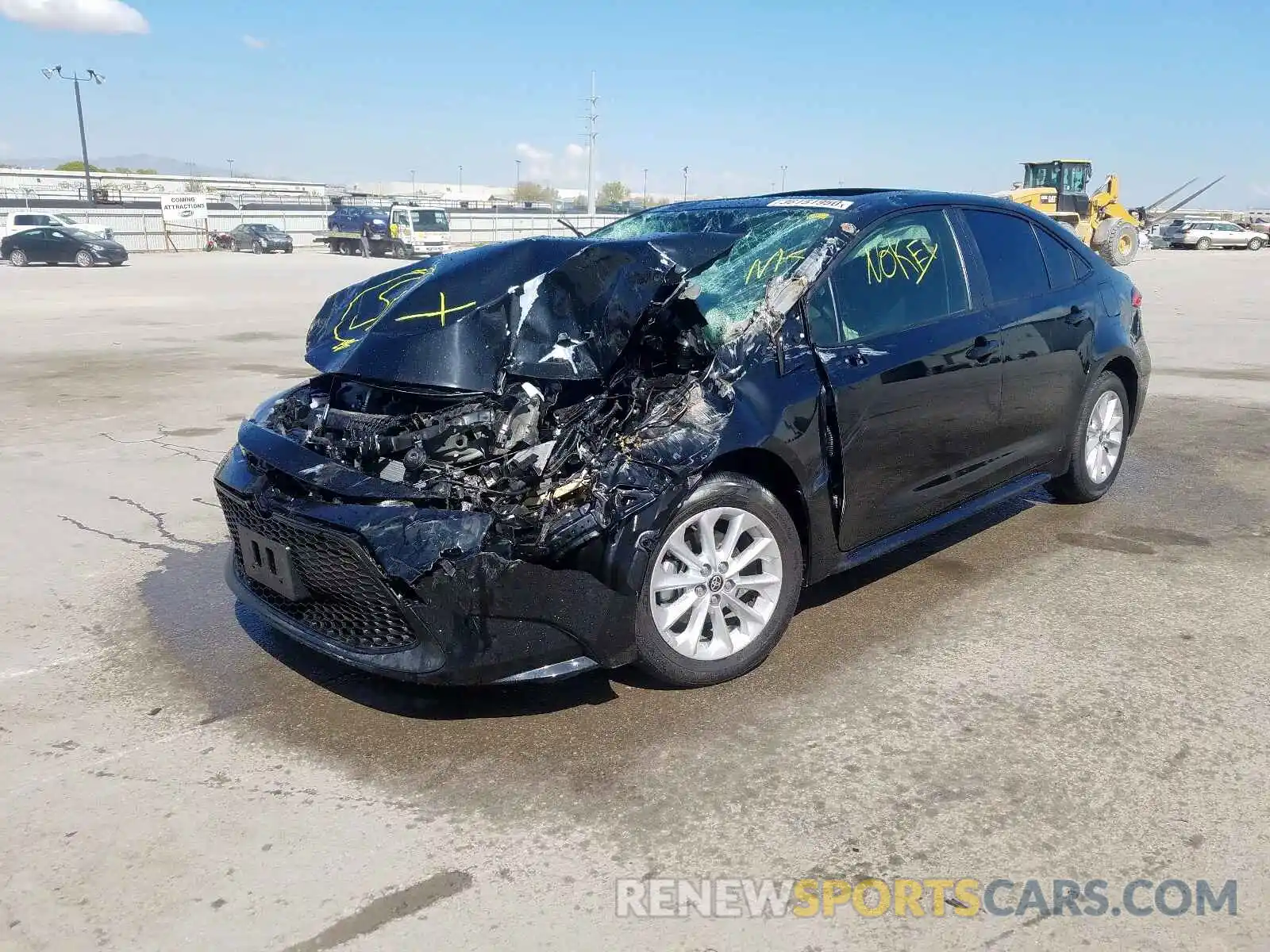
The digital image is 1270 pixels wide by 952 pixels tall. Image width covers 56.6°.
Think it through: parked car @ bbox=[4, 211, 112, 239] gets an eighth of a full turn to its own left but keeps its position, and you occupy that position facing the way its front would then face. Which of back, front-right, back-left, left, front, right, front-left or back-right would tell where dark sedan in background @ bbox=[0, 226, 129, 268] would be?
back-right

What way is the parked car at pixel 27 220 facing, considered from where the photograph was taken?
facing to the right of the viewer

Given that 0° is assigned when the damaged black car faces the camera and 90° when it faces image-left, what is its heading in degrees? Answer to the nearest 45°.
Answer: approximately 45°

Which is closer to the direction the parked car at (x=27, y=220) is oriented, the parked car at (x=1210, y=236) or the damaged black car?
the parked car

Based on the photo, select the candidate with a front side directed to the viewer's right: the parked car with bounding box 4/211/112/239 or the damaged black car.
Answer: the parked car

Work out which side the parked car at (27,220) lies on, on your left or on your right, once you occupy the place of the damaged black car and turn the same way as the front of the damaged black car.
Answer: on your right

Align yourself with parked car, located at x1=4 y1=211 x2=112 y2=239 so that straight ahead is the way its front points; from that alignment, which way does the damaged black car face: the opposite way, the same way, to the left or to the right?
the opposite way

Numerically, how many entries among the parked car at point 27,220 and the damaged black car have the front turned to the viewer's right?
1

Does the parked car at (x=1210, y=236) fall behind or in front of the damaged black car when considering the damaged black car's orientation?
behind
